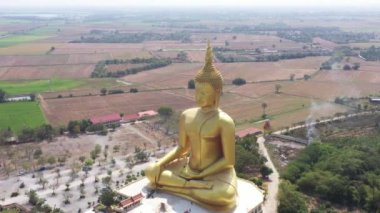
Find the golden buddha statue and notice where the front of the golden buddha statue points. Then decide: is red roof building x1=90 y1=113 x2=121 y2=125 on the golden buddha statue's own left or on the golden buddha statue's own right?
on the golden buddha statue's own right

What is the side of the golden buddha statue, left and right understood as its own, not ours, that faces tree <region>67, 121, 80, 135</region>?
right

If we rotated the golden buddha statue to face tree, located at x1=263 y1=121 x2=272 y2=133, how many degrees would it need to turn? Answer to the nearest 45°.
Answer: approximately 135° to its right

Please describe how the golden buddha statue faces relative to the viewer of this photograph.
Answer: facing the viewer and to the left of the viewer

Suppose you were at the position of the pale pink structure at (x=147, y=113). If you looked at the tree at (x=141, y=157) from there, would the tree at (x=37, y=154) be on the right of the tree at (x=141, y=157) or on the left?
right

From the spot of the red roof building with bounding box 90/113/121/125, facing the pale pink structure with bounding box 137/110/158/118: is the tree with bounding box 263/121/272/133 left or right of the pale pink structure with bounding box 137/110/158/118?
right

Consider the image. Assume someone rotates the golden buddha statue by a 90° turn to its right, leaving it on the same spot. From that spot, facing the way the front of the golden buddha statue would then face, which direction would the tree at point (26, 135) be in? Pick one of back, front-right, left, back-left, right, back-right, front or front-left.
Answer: front

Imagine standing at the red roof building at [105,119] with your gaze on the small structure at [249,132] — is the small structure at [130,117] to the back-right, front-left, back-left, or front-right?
front-left

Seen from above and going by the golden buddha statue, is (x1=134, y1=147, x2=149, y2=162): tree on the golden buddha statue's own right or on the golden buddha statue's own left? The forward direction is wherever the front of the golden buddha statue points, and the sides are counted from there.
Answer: on the golden buddha statue's own right

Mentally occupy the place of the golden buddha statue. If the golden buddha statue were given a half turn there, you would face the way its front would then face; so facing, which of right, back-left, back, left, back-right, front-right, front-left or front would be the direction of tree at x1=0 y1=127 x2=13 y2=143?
left

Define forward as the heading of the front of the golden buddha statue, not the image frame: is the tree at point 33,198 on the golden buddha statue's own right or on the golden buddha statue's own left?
on the golden buddha statue's own right

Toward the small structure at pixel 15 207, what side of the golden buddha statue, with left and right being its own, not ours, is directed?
right

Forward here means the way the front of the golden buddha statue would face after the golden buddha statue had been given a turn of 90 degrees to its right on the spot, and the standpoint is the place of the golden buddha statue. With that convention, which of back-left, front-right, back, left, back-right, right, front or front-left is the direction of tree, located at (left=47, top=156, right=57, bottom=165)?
front

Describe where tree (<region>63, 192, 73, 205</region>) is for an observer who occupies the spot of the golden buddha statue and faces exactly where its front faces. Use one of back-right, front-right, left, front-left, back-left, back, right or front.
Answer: right
